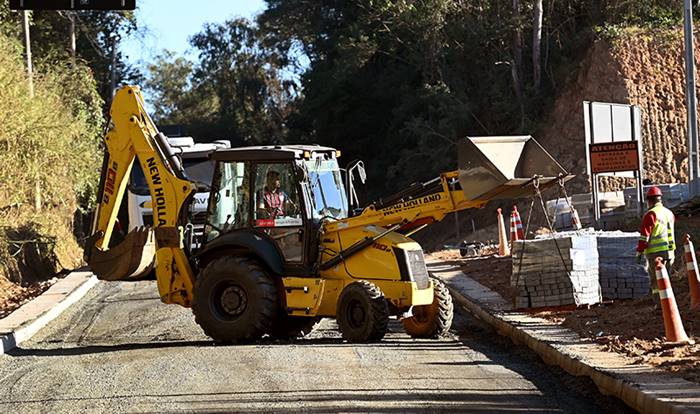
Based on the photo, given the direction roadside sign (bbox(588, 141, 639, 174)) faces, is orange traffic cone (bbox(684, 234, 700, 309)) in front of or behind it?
in front

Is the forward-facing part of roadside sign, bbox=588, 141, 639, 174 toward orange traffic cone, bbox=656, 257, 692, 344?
yes

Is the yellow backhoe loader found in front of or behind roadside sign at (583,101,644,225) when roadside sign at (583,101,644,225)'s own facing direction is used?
in front

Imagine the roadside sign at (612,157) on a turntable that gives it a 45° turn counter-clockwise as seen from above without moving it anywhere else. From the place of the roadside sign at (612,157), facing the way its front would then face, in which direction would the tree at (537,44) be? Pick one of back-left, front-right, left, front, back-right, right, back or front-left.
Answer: back-left

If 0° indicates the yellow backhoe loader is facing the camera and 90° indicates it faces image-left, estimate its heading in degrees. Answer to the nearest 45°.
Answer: approximately 315°

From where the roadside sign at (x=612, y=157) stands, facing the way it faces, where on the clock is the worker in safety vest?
The worker in safety vest is roughly at 12 o'clock from the roadside sign.

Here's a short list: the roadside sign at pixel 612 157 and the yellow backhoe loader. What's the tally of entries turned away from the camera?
0

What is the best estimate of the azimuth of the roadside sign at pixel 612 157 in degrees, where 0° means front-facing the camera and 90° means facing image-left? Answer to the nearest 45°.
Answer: approximately 0°

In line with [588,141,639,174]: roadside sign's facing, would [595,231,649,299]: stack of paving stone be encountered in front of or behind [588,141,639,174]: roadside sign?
in front
